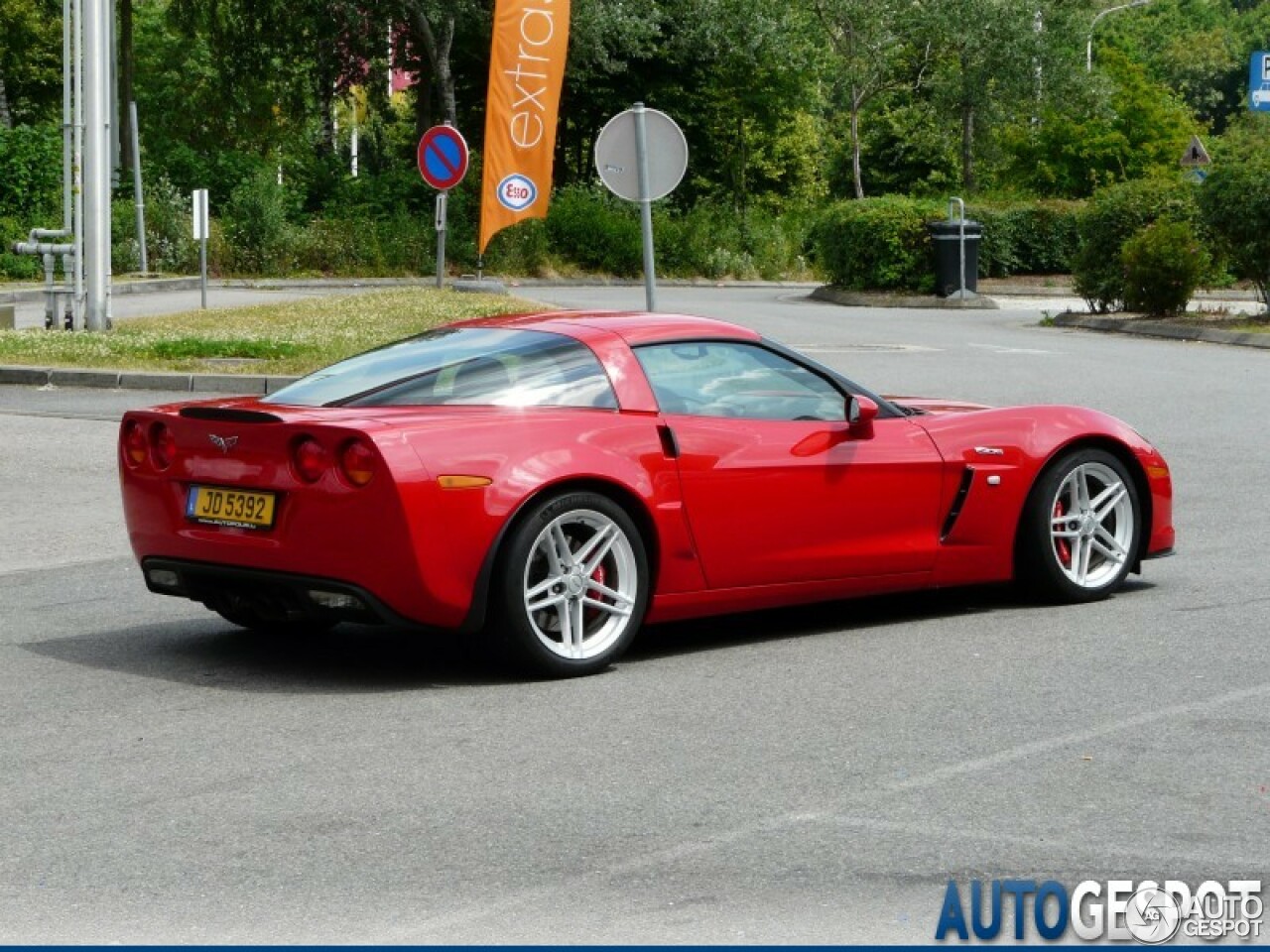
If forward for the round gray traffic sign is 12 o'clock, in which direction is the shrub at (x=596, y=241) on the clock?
The shrub is roughly at 12 o'clock from the round gray traffic sign.

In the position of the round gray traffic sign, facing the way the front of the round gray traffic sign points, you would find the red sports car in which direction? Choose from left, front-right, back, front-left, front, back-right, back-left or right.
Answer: back

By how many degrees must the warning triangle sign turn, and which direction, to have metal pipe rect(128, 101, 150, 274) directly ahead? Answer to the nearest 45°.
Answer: approximately 90° to its right

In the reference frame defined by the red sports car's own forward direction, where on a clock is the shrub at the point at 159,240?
The shrub is roughly at 10 o'clock from the red sports car.

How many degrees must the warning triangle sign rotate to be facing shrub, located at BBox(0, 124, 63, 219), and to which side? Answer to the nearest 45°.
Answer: approximately 90° to its right

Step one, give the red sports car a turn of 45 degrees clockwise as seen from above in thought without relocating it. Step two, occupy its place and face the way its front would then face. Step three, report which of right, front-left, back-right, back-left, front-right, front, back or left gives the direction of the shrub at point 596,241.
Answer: left

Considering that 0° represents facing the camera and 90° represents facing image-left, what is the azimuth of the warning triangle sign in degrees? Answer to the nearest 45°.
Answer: approximately 0°

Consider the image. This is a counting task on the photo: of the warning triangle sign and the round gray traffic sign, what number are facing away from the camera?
1

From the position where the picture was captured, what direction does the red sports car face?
facing away from the viewer and to the right of the viewer

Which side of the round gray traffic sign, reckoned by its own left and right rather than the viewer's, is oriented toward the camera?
back

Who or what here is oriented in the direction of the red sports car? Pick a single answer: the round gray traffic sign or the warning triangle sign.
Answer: the warning triangle sign

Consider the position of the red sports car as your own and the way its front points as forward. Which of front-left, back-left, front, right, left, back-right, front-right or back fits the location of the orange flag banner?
front-left

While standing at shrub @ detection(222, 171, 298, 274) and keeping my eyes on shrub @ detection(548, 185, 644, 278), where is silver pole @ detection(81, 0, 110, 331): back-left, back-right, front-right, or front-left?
back-right

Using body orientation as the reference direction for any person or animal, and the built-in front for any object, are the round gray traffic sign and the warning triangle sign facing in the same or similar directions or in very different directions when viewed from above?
very different directions

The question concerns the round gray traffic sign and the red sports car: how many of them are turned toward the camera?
0
